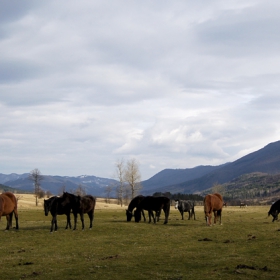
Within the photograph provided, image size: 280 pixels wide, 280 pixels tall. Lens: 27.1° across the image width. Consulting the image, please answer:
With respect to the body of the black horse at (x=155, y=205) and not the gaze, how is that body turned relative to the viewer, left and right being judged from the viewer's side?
facing to the left of the viewer

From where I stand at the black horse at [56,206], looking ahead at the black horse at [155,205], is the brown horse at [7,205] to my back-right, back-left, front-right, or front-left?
back-left

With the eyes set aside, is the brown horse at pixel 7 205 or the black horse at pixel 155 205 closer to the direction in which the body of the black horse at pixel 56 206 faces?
the brown horse

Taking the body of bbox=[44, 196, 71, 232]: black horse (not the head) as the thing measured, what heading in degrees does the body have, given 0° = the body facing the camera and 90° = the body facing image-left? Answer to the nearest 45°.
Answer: approximately 45°

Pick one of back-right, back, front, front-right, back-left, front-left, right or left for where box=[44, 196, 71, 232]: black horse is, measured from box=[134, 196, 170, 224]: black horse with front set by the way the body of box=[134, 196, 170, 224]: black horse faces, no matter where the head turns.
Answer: front-left

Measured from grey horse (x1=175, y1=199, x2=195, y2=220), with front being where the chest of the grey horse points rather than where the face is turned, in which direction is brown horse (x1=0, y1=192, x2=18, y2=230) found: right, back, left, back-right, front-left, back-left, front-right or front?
front-left

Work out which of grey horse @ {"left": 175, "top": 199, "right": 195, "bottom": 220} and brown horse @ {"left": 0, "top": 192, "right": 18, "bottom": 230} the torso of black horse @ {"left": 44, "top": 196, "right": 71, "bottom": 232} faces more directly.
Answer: the brown horse

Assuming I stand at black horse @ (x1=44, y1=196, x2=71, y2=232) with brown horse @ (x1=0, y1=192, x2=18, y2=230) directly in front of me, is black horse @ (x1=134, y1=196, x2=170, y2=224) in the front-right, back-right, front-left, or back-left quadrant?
back-right

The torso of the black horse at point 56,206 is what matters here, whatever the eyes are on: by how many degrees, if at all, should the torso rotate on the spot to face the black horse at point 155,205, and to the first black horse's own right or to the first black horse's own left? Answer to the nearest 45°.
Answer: approximately 180°

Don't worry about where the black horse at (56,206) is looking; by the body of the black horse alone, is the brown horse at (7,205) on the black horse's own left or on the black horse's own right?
on the black horse's own right
